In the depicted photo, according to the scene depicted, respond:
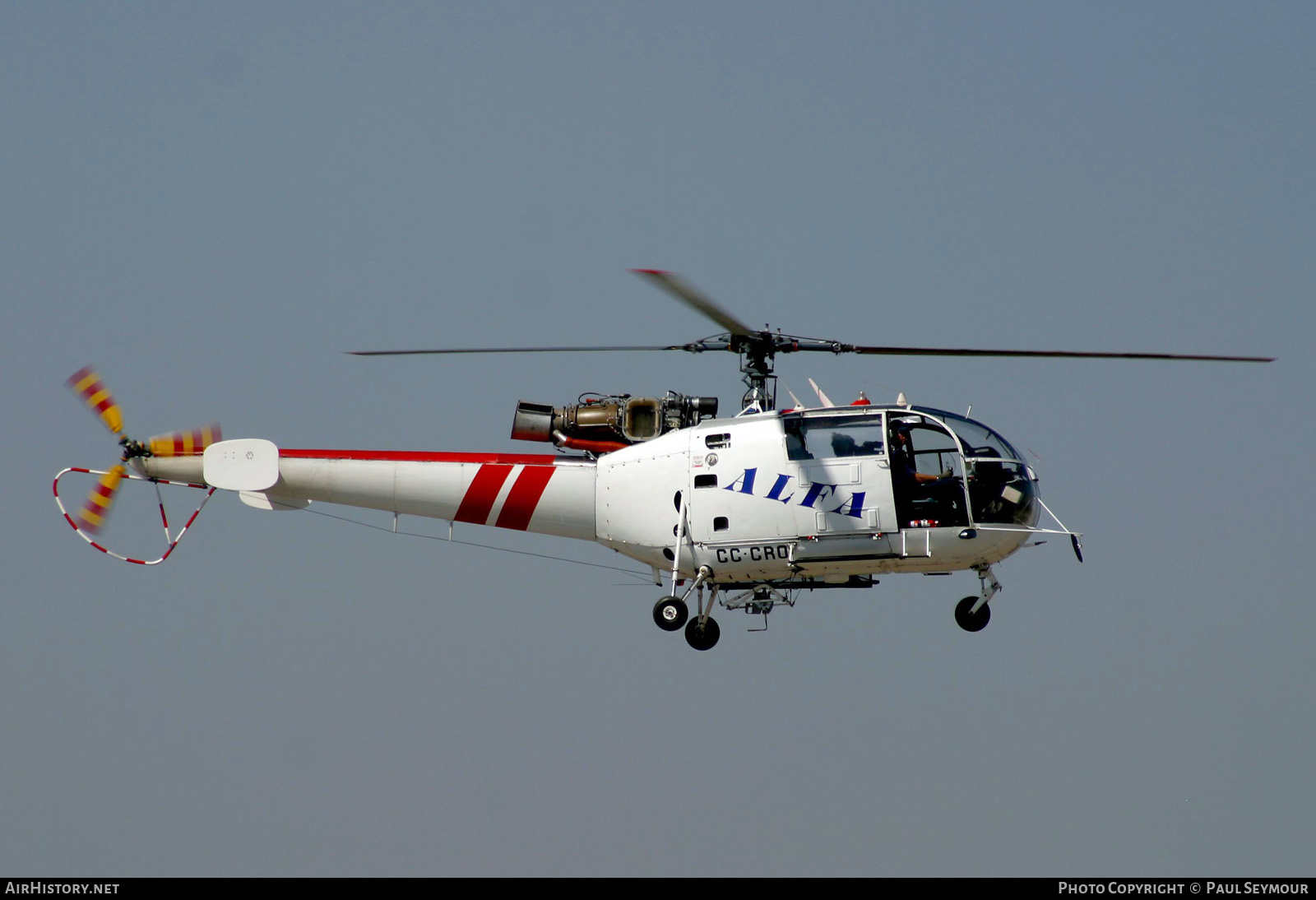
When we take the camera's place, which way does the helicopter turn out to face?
facing to the right of the viewer
